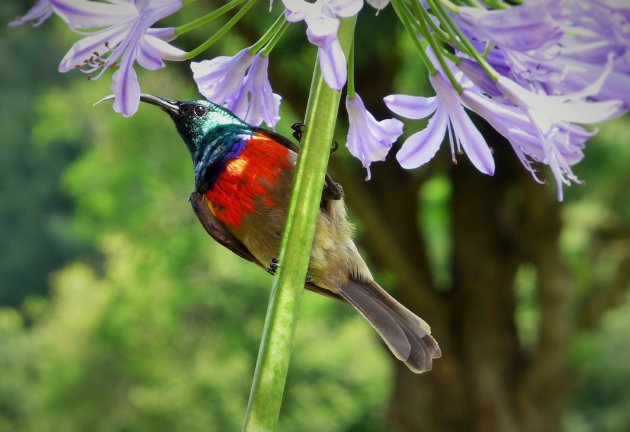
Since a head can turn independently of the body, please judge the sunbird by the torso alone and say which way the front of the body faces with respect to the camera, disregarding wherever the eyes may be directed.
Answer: to the viewer's left
